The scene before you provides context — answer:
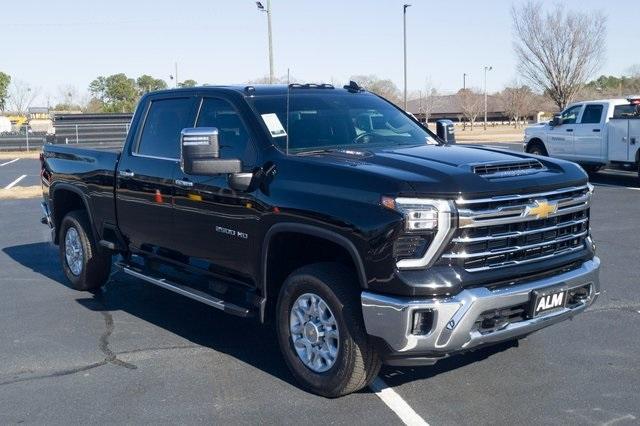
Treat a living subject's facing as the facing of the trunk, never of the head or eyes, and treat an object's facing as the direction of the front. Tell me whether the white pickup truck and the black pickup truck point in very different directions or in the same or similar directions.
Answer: very different directions

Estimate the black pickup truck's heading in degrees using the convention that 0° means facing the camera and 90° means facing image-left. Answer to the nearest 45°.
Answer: approximately 315°

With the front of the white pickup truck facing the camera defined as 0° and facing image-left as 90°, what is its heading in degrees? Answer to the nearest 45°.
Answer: approximately 135°

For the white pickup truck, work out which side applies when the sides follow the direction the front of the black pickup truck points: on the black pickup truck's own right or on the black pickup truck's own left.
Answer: on the black pickup truck's own left

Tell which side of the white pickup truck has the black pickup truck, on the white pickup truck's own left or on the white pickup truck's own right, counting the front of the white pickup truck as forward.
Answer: on the white pickup truck's own left
